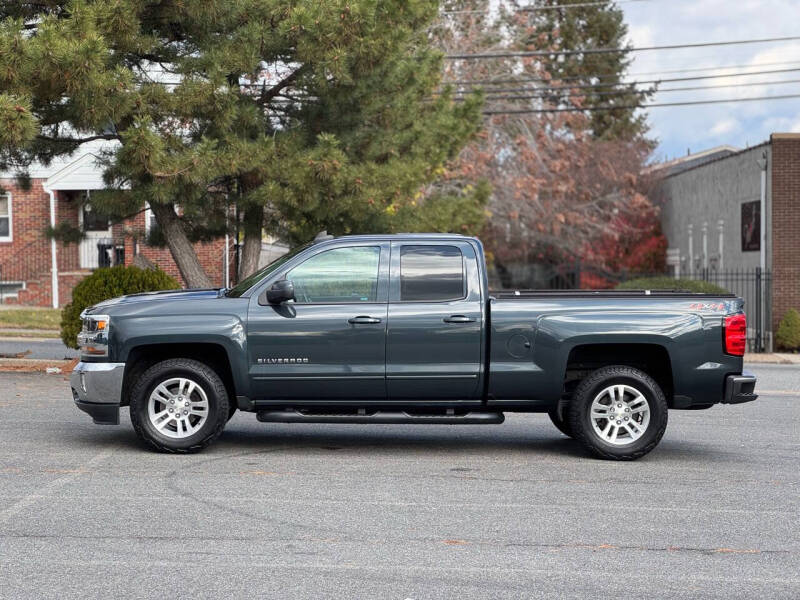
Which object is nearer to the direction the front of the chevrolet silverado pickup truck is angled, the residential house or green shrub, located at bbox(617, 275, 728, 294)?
the residential house

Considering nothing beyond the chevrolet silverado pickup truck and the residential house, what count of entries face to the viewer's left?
1

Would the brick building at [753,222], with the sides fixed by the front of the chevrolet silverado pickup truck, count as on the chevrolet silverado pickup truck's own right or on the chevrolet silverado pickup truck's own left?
on the chevrolet silverado pickup truck's own right

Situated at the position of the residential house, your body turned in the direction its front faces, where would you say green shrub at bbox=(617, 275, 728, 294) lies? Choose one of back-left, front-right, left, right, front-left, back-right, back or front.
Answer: front-left

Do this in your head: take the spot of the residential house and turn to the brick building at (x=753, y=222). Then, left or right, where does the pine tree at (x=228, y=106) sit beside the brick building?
right

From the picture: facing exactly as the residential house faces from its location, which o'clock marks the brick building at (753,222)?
The brick building is roughly at 10 o'clock from the residential house.

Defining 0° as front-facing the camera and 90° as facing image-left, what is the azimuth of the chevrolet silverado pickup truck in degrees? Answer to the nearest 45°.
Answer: approximately 90°

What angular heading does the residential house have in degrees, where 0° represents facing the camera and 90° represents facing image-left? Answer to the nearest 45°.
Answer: approximately 0°

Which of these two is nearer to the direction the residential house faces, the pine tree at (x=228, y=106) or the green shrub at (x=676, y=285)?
the pine tree

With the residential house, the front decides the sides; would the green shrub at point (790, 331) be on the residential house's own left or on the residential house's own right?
on the residential house's own left

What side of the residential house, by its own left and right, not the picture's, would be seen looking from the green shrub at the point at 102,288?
front

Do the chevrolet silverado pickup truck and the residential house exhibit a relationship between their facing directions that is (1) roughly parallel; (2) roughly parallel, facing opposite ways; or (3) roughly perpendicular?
roughly perpendicular

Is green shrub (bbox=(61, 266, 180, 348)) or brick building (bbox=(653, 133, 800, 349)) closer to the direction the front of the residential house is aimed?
the green shrub

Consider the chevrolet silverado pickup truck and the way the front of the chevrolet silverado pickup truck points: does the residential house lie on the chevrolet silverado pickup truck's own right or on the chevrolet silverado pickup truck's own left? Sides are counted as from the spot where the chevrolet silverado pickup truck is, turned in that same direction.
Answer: on the chevrolet silverado pickup truck's own right
